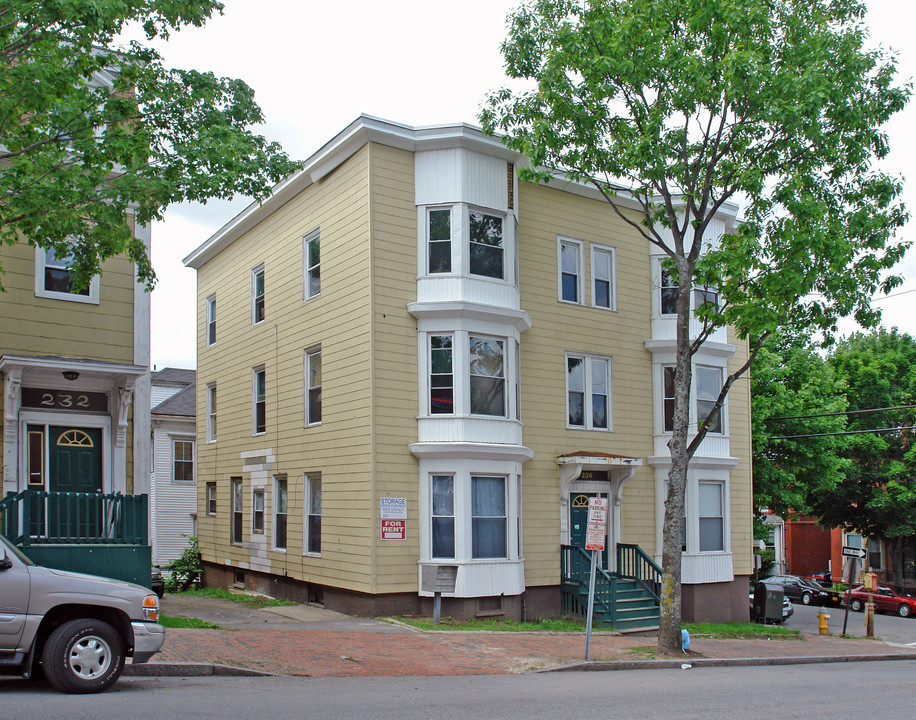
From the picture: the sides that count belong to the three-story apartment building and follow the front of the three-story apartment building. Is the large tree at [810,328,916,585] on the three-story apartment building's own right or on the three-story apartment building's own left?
on the three-story apartment building's own left

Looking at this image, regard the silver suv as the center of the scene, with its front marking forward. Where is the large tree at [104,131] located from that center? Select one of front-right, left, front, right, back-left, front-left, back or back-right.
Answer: left

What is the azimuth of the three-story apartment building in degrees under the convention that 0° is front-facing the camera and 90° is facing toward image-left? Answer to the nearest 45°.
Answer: approximately 315°

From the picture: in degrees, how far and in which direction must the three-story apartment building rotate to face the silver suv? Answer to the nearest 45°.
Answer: approximately 45° to its right

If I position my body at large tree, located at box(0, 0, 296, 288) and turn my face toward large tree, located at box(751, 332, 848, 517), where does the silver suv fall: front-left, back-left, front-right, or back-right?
back-right

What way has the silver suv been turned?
to the viewer's right

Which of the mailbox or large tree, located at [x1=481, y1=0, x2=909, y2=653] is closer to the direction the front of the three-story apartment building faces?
the large tree

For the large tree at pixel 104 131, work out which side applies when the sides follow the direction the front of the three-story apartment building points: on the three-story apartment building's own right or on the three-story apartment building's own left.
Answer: on the three-story apartment building's own right

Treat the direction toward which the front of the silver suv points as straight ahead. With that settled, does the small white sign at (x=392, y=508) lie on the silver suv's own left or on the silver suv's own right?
on the silver suv's own left
